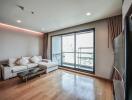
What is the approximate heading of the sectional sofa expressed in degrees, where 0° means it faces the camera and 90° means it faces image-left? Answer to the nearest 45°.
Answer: approximately 315°

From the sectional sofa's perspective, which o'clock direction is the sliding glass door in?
The sliding glass door is roughly at 11 o'clock from the sectional sofa.

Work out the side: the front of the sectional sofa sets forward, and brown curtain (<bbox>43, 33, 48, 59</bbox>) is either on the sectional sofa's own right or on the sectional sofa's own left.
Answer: on the sectional sofa's own left

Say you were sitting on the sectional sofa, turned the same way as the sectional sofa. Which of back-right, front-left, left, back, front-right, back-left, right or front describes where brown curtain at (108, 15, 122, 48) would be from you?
front
